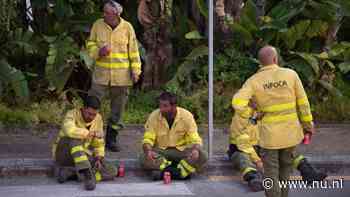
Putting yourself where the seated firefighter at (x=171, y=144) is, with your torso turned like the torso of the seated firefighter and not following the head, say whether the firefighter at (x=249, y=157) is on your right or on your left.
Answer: on your left

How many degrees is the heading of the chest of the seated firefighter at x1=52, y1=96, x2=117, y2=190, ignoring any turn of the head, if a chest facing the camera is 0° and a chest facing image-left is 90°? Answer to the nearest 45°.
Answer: approximately 315°

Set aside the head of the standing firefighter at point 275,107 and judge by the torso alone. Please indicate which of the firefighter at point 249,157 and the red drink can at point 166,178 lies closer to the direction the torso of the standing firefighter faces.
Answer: the firefighter

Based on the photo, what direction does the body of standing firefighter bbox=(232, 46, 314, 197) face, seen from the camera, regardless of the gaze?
away from the camera
